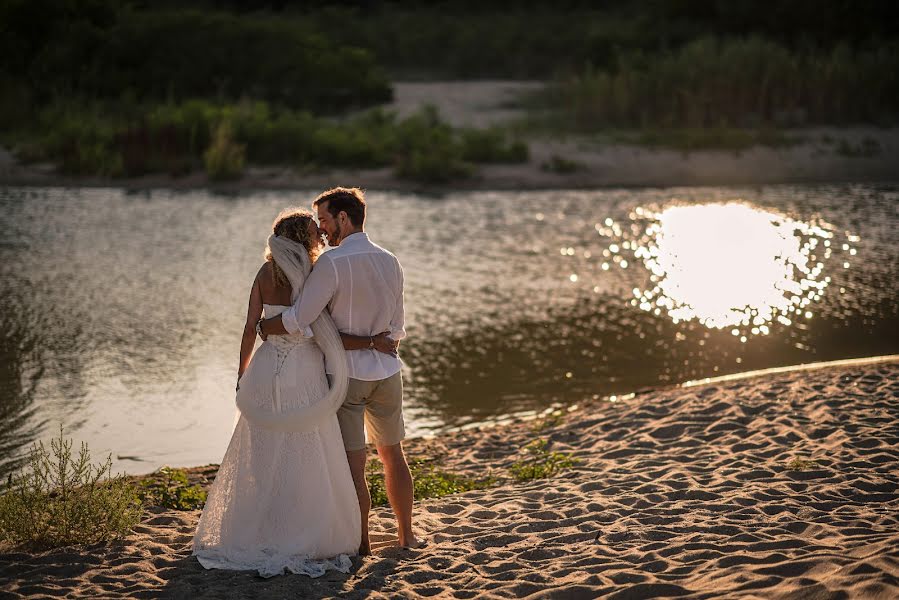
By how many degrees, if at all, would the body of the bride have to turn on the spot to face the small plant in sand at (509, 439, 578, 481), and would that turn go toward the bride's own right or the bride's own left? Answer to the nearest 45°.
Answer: approximately 45° to the bride's own right

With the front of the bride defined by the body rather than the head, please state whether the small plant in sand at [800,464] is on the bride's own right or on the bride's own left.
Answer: on the bride's own right

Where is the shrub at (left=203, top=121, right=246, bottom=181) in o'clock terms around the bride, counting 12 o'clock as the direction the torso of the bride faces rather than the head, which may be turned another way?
The shrub is roughly at 12 o'clock from the bride.

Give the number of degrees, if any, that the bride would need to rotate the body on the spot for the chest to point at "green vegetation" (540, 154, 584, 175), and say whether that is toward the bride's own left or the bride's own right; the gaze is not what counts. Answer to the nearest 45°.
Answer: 0° — they already face it

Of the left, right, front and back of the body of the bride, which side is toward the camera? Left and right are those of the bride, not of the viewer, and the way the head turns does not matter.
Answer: back

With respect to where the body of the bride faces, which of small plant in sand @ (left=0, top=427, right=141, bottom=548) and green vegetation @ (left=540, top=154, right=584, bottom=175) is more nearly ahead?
the green vegetation
